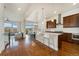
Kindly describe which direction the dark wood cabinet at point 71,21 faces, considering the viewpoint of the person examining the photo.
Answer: facing the viewer and to the left of the viewer
